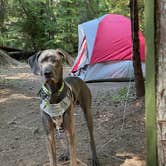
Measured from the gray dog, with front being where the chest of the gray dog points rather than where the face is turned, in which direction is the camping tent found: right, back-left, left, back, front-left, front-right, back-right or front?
back-right

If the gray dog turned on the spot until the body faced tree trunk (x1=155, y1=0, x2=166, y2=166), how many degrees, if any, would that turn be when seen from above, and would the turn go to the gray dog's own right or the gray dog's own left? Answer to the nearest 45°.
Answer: approximately 90° to the gray dog's own left

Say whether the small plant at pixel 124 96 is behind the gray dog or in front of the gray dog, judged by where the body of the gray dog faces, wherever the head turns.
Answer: behind

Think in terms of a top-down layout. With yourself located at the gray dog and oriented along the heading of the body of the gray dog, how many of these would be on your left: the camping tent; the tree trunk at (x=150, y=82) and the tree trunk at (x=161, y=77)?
2

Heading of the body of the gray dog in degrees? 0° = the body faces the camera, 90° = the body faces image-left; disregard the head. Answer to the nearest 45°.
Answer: approximately 45°

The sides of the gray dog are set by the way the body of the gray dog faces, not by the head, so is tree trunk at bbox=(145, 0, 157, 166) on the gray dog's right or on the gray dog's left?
on the gray dog's left

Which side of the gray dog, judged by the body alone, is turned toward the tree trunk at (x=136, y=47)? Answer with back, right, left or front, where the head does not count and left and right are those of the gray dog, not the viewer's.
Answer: back
